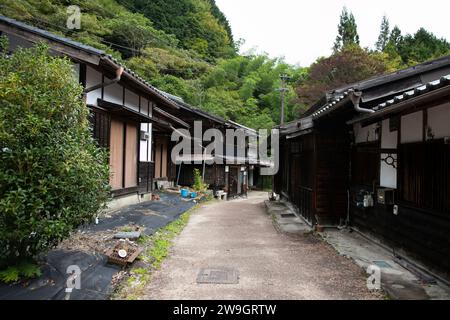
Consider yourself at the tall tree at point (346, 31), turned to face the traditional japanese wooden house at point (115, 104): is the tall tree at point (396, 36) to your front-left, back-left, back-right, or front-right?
back-left

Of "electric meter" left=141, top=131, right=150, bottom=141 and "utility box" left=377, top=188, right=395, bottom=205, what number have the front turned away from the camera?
0

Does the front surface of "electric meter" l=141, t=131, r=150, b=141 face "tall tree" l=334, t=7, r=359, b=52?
no

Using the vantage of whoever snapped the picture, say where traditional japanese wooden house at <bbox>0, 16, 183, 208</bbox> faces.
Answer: facing the viewer and to the right of the viewer

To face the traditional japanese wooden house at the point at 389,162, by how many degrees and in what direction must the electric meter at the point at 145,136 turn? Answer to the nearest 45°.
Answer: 0° — it already faces it

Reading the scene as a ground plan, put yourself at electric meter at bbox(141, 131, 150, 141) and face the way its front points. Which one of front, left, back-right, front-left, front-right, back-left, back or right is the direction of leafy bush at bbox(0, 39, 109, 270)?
front-right

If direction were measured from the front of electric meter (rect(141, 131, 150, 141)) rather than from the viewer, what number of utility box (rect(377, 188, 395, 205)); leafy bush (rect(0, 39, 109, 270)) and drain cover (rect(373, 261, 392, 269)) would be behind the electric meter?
0

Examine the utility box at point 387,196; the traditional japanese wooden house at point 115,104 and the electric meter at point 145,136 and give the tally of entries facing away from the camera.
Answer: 0

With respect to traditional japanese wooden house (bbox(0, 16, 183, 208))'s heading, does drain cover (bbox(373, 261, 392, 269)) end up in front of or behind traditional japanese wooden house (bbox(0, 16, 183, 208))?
in front

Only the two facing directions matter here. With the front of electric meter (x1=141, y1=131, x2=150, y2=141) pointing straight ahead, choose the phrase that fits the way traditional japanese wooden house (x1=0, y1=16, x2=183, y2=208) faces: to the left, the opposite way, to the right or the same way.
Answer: the same way

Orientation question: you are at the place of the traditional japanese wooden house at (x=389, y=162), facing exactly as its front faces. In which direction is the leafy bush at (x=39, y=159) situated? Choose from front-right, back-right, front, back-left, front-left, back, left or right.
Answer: front

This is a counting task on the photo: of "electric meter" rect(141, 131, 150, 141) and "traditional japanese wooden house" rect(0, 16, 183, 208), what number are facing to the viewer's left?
0

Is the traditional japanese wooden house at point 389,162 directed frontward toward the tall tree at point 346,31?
no

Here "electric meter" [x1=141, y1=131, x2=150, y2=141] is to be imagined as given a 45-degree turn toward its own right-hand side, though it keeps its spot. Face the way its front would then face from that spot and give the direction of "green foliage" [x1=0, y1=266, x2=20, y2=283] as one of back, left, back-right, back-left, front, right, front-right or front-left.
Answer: front

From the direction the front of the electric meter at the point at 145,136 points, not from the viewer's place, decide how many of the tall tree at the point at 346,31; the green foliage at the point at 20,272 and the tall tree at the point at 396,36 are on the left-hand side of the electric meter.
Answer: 2

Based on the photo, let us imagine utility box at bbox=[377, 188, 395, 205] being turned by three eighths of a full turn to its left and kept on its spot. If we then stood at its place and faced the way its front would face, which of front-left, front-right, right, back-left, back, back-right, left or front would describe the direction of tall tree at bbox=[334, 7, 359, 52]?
left
